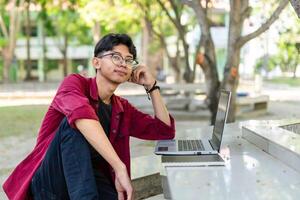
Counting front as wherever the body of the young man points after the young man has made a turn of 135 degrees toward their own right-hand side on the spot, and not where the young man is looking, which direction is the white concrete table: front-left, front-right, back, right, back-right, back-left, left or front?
back

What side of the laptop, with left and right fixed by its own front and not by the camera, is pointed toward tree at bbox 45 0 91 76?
right

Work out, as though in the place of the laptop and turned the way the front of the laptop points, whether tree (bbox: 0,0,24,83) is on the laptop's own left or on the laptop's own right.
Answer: on the laptop's own right

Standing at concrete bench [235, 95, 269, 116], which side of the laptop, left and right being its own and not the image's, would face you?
right

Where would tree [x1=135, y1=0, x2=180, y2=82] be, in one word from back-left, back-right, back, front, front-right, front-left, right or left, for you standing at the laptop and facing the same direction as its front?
right

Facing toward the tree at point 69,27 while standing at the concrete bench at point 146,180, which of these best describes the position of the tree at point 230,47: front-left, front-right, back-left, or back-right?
front-right

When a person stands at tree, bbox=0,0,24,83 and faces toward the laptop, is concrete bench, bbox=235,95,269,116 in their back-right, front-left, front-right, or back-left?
front-left

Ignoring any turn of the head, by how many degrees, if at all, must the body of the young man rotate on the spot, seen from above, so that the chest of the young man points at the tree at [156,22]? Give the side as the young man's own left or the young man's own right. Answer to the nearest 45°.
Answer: approximately 135° to the young man's own left

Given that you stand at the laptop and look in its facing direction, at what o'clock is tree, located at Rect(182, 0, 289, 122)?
The tree is roughly at 3 o'clock from the laptop.

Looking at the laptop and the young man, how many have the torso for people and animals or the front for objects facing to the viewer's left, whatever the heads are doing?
1

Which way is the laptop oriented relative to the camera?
to the viewer's left

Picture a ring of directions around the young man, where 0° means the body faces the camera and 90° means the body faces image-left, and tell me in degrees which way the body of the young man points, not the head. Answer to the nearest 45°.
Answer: approximately 315°
